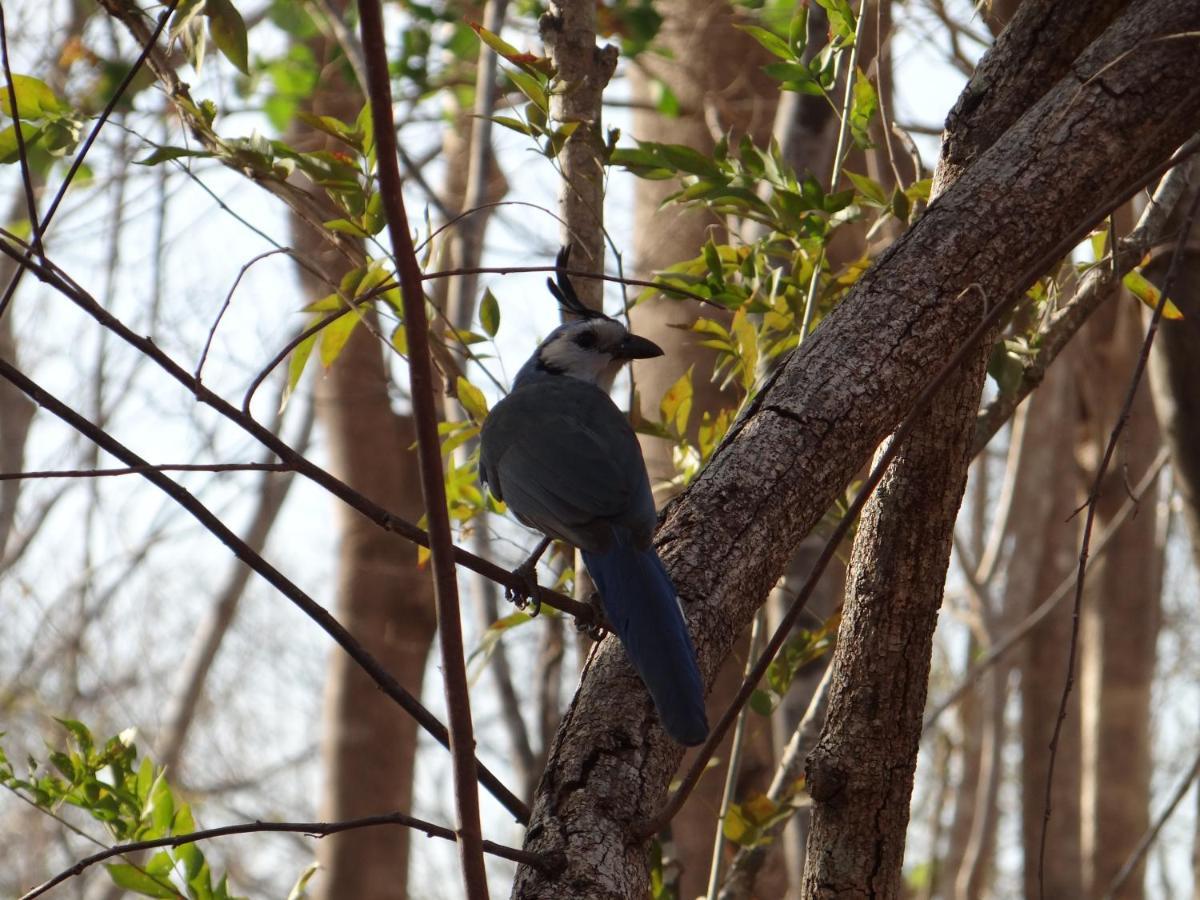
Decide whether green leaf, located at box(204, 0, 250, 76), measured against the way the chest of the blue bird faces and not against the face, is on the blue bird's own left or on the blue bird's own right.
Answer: on the blue bird's own left

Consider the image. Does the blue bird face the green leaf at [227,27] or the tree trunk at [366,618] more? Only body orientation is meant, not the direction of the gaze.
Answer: the tree trunk

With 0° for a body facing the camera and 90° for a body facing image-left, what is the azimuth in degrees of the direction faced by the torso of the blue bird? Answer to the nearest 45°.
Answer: approximately 135°
